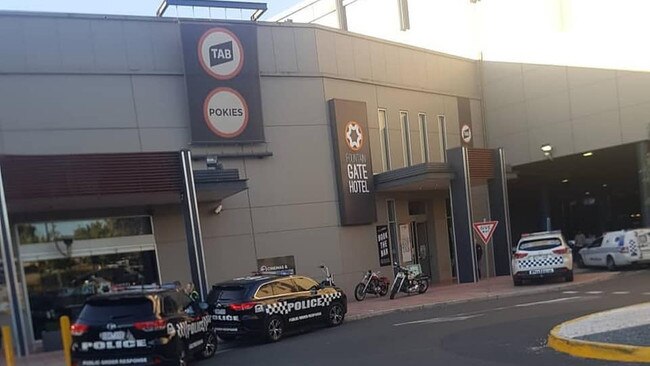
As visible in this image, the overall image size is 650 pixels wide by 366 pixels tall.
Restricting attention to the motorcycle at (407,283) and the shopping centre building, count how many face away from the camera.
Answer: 0

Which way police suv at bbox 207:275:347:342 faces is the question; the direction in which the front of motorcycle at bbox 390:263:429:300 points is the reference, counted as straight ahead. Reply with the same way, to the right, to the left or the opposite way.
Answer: the opposite way

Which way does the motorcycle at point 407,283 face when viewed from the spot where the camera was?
facing the viewer and to the left of the viewer

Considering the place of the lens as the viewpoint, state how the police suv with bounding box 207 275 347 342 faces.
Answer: facing away from the viewer and to the right of the viewer

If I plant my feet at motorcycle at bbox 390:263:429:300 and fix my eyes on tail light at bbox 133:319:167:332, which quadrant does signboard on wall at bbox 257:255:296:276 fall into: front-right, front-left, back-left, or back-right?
front-right

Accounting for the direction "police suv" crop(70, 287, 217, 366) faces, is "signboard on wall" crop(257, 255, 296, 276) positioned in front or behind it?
in front

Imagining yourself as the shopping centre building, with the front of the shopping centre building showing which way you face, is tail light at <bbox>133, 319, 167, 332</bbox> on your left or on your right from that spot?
on your right

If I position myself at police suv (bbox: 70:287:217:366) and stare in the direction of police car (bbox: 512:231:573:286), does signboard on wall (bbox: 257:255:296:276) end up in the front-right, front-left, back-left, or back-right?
front-left

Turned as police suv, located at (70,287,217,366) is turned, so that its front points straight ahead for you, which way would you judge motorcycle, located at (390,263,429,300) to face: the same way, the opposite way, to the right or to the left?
the opposite way
